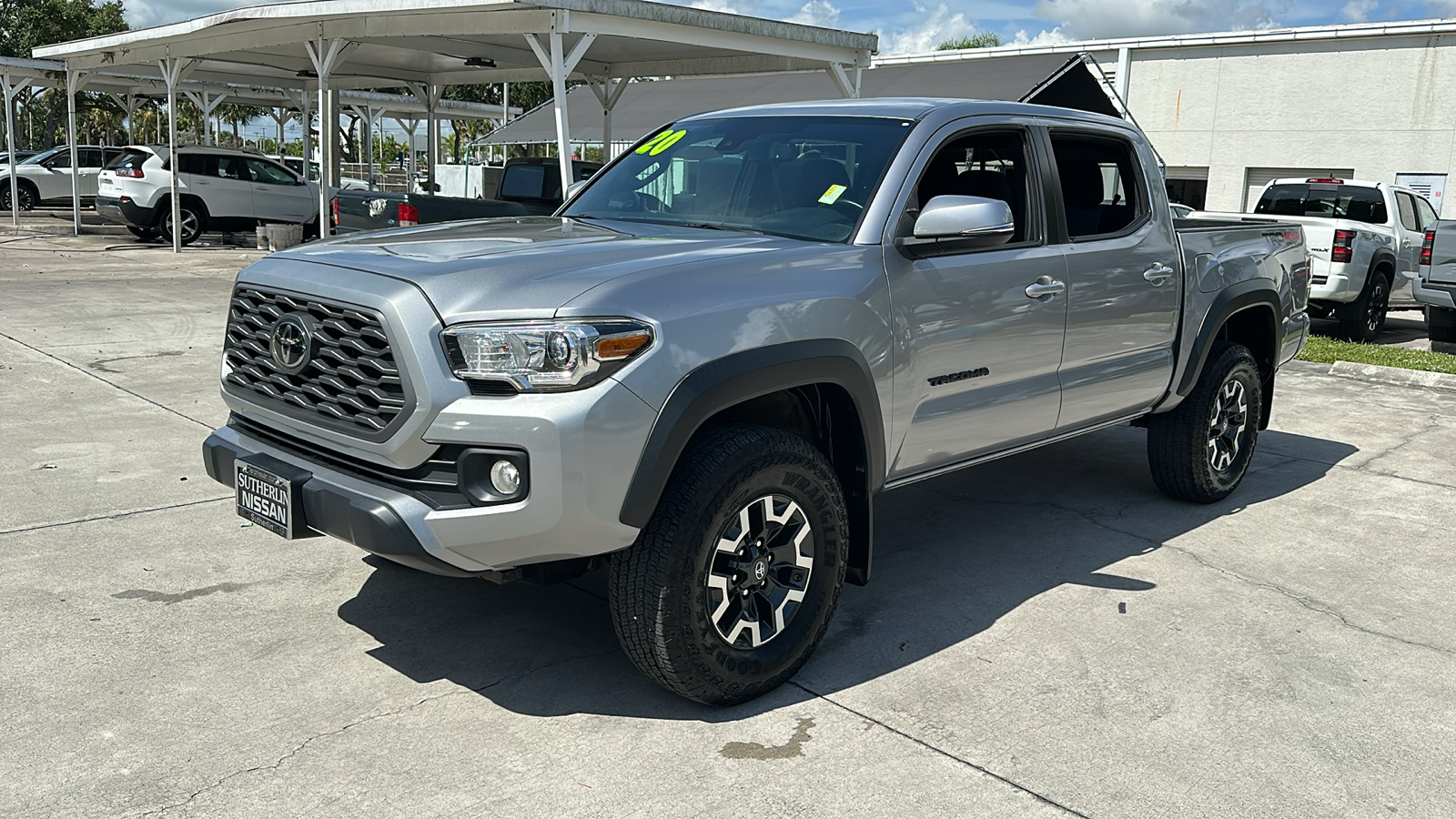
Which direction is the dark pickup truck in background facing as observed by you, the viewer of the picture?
facing away from the viewer and to the right of the viewer

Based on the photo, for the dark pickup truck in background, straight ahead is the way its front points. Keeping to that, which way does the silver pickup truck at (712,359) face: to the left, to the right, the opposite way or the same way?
the opposite way

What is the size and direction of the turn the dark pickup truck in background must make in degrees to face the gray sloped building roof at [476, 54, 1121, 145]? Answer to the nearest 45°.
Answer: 0° — it already faces it

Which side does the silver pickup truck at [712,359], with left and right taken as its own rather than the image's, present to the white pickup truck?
back

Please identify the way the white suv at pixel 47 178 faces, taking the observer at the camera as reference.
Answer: facing to the left of the viewer

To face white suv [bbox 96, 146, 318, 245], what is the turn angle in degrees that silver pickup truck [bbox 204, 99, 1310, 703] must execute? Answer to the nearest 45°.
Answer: approximately 90° to its right

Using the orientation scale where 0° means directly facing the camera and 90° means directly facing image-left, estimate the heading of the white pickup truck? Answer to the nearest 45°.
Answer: approximately 225°

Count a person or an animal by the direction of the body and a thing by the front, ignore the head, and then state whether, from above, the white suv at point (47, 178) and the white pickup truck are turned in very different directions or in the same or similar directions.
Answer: very different directions

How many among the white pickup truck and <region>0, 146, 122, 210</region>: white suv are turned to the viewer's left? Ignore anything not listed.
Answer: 1

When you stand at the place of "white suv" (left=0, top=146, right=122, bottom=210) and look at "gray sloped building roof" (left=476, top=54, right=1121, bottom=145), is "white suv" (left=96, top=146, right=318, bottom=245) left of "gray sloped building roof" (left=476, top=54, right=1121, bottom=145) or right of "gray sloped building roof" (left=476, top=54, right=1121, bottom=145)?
right

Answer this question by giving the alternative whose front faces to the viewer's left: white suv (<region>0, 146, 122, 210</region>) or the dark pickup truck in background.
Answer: the white suv

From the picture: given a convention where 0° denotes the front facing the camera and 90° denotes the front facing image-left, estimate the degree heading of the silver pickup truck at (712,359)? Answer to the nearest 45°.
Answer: approximately 45°

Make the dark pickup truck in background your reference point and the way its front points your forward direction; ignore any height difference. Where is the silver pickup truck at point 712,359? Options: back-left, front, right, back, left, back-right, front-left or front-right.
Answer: back-right

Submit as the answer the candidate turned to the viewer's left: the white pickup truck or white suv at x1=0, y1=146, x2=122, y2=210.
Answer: the white suv

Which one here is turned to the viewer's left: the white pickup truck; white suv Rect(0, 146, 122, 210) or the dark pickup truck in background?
the white suv
